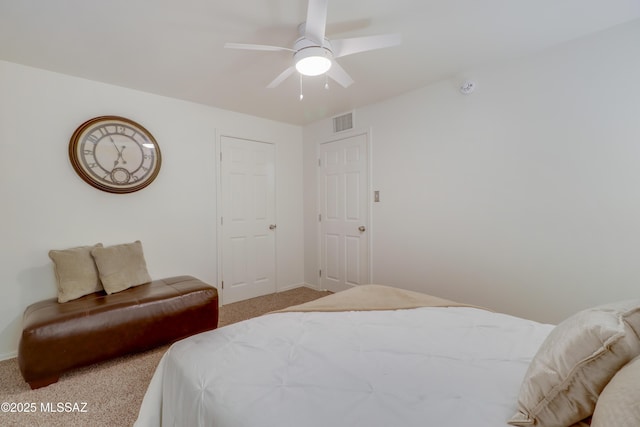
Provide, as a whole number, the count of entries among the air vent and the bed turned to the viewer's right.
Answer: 0

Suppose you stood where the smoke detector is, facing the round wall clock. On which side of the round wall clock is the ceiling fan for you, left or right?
left

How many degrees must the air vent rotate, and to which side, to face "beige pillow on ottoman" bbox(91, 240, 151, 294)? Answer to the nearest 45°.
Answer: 0° — it already faces it

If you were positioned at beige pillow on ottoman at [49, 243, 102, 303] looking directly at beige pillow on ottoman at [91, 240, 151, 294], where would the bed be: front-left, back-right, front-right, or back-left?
front-right

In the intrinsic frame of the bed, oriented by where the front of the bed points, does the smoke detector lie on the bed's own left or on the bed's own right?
on the bed's own right

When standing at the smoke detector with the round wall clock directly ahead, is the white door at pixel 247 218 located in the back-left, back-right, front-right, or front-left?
front-right

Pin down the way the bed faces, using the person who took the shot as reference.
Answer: facing away from the viewer and to the left of the viewer

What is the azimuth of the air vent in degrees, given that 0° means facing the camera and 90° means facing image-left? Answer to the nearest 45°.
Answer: approximately 45°

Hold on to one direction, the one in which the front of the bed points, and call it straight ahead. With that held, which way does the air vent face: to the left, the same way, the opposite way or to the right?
to the left

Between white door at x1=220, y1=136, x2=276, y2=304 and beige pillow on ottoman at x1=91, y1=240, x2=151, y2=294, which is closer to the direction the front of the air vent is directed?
the beige pillow on ottoman

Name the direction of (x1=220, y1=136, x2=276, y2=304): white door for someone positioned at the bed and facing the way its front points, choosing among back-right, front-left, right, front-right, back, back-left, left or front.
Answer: front

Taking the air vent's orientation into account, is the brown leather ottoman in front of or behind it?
in front

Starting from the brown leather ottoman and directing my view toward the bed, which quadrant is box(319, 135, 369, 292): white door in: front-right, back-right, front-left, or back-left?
front-left

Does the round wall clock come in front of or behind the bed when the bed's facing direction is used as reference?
in front

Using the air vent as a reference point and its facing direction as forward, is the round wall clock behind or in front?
in front

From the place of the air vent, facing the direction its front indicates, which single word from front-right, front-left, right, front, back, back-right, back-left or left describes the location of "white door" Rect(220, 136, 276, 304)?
front-right

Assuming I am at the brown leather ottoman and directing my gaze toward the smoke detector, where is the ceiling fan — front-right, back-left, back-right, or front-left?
front-right

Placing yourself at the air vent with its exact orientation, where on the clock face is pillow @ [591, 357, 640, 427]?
The pillow is roughly at 10 o'clock from the air vent.

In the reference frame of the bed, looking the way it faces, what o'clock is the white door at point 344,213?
The white door is roughly at 1 o'clock from the bed.
